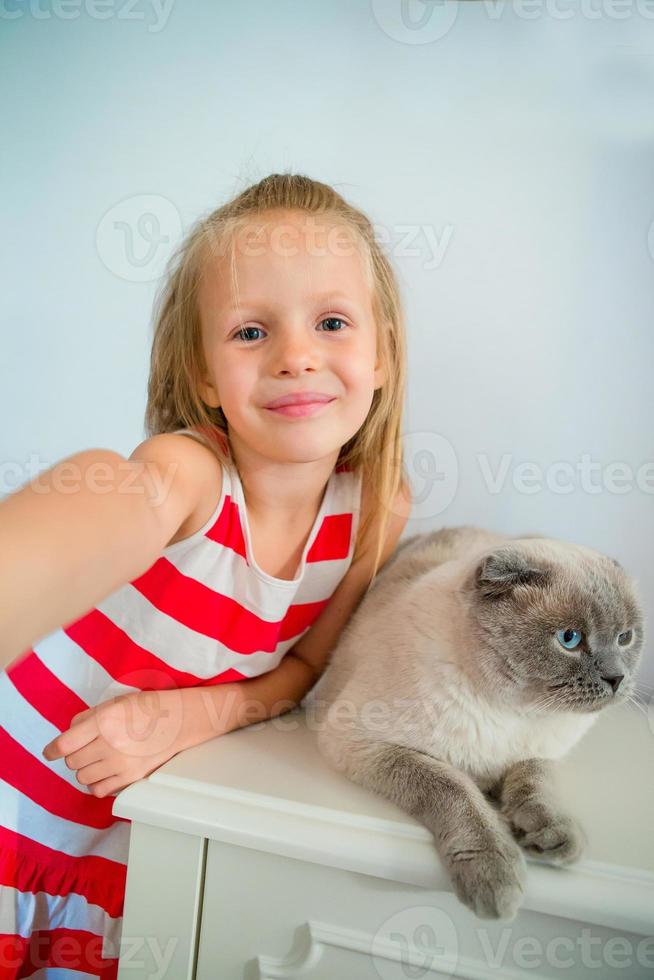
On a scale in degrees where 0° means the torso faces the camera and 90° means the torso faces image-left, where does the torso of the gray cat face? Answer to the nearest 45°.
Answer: approximately 315°
